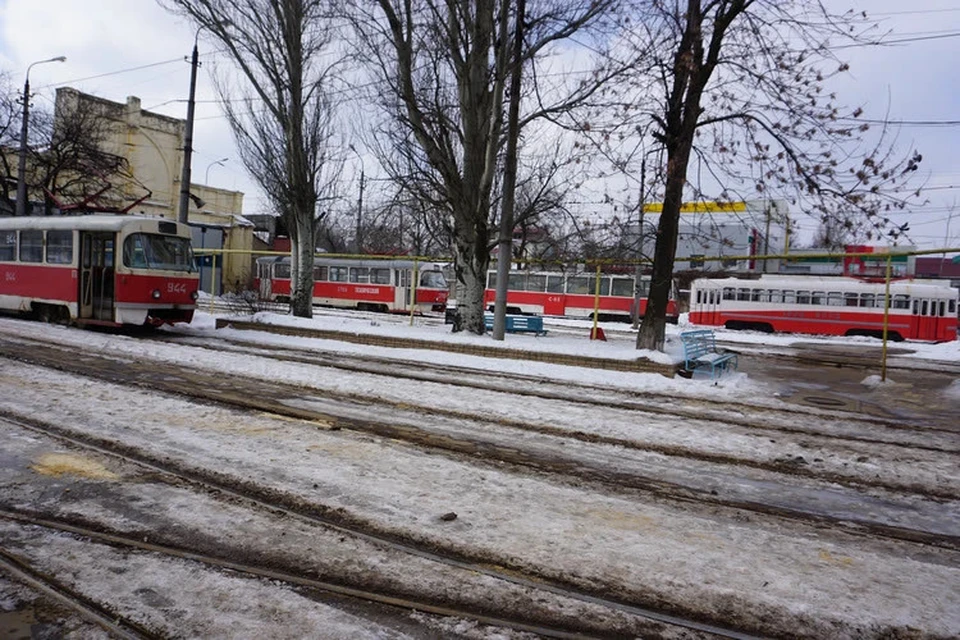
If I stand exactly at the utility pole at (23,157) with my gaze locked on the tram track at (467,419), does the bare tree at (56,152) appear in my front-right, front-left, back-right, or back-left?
back-left

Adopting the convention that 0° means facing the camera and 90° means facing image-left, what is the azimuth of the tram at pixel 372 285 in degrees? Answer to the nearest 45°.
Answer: approximately 315°

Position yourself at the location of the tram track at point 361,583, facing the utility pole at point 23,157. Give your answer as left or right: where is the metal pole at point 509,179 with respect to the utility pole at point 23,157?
right

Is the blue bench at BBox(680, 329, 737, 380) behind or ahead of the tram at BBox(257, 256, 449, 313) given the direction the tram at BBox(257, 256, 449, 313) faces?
ahead

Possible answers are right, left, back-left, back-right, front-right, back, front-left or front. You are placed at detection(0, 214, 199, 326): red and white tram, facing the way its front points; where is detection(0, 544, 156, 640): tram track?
front-right

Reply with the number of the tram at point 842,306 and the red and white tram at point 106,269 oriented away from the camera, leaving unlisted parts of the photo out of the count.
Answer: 0

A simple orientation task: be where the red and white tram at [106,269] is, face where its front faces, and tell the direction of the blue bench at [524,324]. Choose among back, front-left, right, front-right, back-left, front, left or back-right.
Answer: front-left

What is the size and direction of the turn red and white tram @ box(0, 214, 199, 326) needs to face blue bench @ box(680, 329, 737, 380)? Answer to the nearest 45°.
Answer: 0° — it already faces it
